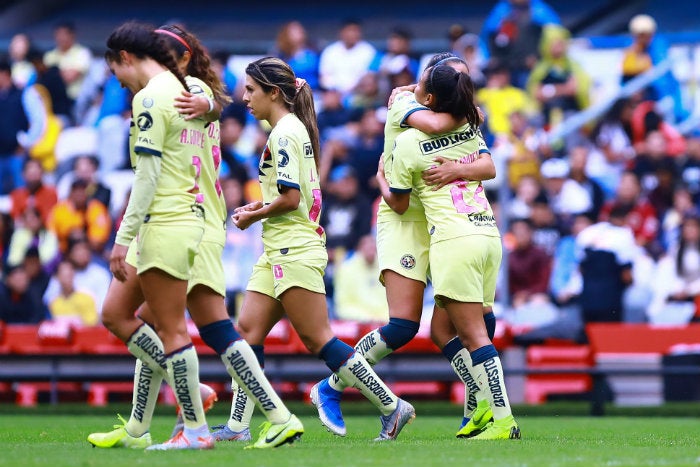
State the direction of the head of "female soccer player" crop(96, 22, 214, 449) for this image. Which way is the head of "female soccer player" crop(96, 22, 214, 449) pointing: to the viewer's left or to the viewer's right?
to the viewer's left

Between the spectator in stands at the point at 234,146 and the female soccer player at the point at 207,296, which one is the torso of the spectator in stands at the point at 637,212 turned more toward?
the female soccer player

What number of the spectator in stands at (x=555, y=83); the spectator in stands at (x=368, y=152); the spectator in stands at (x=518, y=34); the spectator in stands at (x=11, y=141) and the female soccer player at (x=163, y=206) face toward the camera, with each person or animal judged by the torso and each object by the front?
4
